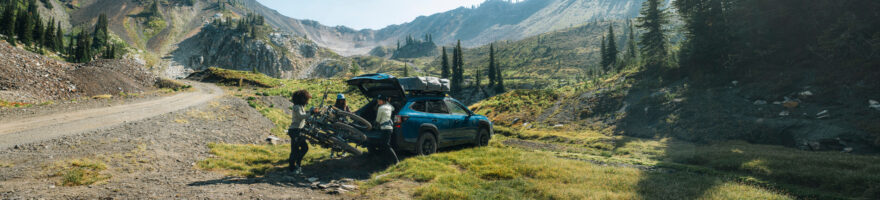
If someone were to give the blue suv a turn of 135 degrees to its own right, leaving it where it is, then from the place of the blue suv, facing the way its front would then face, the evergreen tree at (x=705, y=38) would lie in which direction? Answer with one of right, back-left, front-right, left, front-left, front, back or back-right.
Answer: back-left

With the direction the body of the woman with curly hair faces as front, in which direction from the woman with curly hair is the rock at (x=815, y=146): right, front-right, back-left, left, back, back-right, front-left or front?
front

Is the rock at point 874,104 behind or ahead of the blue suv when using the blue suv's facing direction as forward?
ahead

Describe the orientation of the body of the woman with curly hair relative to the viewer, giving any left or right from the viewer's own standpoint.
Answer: facing to the right of the viewer

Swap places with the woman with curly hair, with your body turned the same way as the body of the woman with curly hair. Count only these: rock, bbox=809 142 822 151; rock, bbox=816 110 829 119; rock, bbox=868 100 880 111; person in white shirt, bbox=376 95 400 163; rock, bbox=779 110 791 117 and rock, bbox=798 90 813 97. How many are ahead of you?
6

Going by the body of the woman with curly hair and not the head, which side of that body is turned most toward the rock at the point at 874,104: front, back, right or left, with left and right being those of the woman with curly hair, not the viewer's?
front

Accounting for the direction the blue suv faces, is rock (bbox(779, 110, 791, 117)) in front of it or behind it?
in front

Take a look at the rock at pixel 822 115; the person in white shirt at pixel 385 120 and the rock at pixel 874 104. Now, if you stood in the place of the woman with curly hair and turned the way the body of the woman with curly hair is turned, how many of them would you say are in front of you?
3

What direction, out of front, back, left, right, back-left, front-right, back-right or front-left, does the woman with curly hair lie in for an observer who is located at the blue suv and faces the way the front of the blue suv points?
back

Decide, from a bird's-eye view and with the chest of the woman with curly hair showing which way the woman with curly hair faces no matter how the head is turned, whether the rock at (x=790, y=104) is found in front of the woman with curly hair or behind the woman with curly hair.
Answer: in front

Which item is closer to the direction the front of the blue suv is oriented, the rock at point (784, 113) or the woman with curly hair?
the rock

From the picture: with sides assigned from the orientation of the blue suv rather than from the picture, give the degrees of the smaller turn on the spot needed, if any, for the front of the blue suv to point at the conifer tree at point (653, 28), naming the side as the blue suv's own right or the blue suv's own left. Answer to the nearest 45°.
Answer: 0° — it already faces it

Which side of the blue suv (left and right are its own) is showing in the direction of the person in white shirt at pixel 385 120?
back

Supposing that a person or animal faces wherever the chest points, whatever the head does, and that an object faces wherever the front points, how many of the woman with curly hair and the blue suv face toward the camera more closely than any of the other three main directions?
0

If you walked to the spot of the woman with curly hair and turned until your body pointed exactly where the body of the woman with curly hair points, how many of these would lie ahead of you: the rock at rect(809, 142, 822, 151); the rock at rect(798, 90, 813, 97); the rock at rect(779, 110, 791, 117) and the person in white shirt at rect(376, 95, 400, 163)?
4

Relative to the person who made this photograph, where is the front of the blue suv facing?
facing away from the viewer and to the right of the viewer

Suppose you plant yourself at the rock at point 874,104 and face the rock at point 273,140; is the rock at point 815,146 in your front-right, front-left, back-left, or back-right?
front-left
